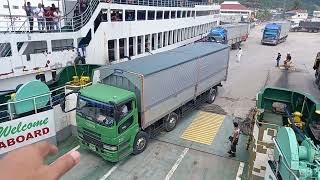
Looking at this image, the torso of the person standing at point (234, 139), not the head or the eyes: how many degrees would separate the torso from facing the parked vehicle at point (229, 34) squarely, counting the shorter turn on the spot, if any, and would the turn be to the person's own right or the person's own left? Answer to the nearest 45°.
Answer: approximately 90° to the person's own right

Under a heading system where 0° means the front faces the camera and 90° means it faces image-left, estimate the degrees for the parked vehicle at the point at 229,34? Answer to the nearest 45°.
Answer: approximately 45°

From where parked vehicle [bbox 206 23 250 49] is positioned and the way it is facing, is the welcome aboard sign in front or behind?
in front

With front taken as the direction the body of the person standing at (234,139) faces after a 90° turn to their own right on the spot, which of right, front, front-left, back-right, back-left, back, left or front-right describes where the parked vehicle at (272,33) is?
front

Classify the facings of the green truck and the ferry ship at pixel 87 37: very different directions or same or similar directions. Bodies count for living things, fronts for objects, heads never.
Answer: very different directions

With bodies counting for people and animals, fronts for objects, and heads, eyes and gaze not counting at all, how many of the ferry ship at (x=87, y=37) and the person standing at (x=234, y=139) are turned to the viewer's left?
1

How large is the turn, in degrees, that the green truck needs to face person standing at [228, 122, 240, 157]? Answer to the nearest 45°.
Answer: approximately 135° to its left

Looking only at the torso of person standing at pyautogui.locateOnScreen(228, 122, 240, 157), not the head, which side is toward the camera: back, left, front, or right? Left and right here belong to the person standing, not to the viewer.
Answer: left

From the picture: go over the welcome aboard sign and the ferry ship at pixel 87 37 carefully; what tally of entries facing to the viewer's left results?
0

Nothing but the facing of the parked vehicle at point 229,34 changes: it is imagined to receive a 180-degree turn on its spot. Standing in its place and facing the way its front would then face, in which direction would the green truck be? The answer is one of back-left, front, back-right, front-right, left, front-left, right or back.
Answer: back-right

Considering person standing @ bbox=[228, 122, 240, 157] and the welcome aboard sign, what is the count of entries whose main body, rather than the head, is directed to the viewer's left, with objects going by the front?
1

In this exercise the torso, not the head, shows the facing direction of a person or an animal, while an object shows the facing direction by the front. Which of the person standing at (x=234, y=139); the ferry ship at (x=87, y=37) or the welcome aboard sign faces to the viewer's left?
the person standing

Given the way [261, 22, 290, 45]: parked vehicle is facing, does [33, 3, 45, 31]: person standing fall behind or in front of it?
in front
